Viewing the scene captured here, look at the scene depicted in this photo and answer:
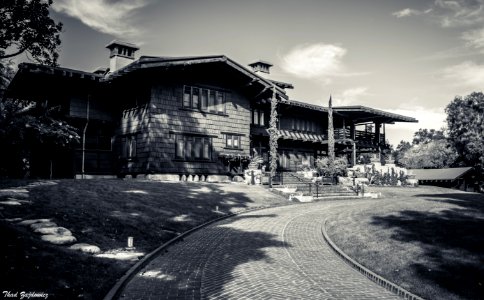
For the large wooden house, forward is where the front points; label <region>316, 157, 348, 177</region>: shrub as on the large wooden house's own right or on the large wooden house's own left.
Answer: on the large wooden house's own left

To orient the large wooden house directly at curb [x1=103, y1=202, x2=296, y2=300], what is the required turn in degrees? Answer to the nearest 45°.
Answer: approximately 45° to its right

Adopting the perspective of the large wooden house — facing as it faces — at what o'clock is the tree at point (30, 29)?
The tree is roughly at 3 o'clock from the large wooden house.

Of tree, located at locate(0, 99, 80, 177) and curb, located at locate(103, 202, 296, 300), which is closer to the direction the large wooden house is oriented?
the curb

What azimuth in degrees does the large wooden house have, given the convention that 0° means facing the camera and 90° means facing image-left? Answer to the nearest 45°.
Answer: approximately 315°

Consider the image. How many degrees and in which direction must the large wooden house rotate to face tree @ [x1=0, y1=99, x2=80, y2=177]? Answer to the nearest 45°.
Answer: approximately 90° to its right

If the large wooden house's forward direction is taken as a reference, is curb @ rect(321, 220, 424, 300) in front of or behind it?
in front

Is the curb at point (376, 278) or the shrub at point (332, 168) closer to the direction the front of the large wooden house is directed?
the curb
